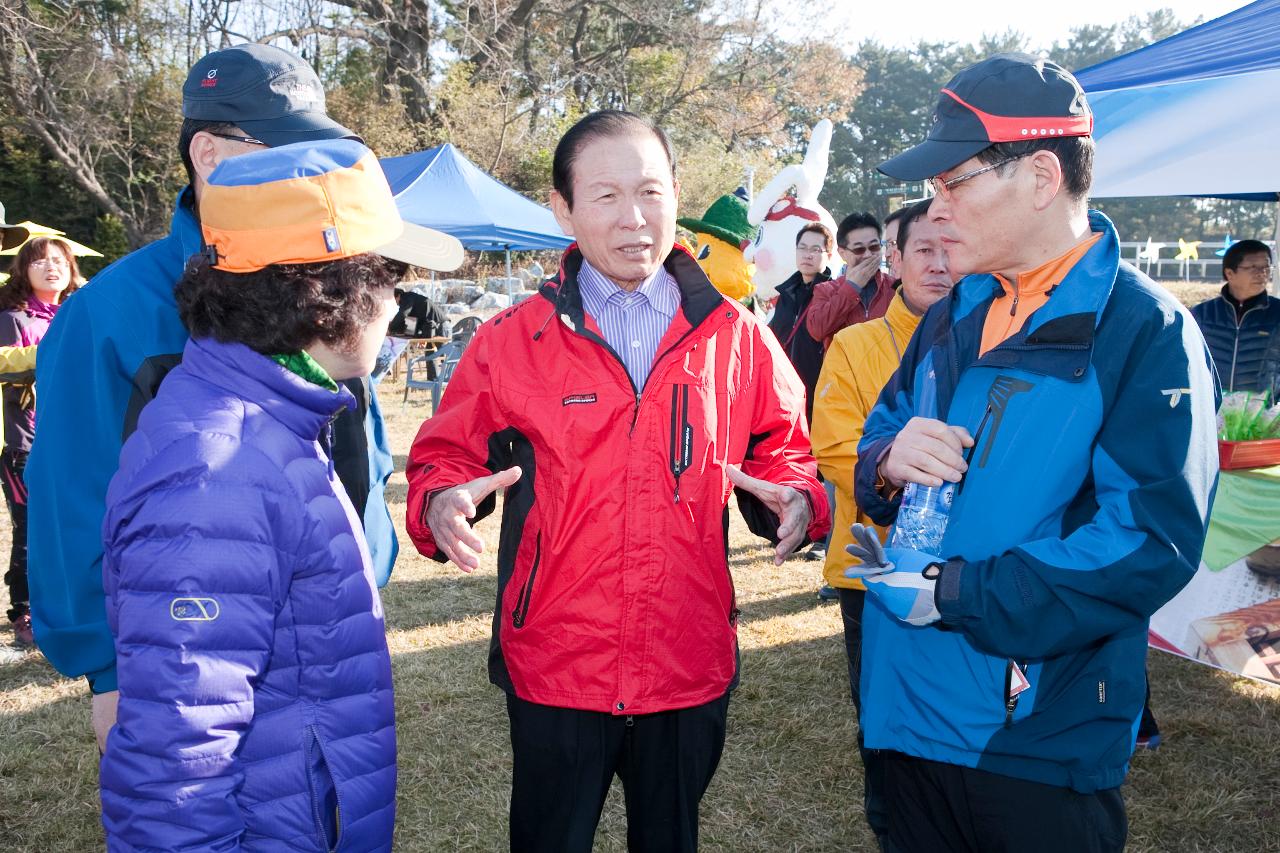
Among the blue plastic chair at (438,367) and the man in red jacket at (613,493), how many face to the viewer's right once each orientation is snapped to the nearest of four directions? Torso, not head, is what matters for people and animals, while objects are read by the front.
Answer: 0

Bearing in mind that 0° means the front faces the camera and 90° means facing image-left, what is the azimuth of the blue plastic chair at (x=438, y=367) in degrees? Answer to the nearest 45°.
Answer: approximately 45°

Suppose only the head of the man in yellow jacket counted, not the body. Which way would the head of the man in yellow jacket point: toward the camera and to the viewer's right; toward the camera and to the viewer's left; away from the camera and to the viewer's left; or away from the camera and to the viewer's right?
toward the camera and to the viewer's right

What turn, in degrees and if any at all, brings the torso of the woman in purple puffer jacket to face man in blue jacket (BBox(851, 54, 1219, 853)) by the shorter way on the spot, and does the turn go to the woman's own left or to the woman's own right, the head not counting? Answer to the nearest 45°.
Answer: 0° — they already face them

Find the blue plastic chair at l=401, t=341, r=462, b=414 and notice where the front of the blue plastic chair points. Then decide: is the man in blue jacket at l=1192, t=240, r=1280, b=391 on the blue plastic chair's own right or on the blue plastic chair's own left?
on the blue plastic chair's own left

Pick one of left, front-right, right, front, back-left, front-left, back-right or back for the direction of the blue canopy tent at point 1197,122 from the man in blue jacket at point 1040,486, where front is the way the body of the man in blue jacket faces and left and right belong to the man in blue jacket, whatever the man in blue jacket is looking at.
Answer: back-right

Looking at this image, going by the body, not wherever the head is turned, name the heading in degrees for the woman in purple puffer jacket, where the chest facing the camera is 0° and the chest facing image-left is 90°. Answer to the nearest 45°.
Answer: approximately 270°
